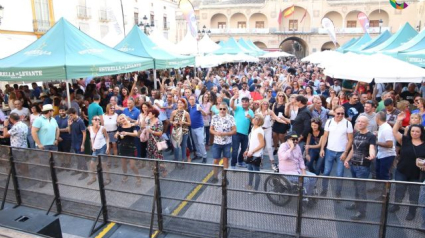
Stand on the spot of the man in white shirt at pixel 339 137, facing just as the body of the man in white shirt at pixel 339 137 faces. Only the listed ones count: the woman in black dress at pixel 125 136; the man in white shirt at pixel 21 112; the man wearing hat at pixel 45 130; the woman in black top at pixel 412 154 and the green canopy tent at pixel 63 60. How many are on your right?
4

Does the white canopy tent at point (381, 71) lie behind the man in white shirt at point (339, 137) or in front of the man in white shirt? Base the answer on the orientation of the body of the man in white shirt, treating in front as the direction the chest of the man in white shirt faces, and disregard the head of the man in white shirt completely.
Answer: behind

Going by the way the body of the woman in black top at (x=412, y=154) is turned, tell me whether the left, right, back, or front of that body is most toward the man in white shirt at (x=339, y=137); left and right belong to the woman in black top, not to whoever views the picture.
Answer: right

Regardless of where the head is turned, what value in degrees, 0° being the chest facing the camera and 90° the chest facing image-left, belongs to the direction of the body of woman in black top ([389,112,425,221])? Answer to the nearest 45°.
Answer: approximately 0°
